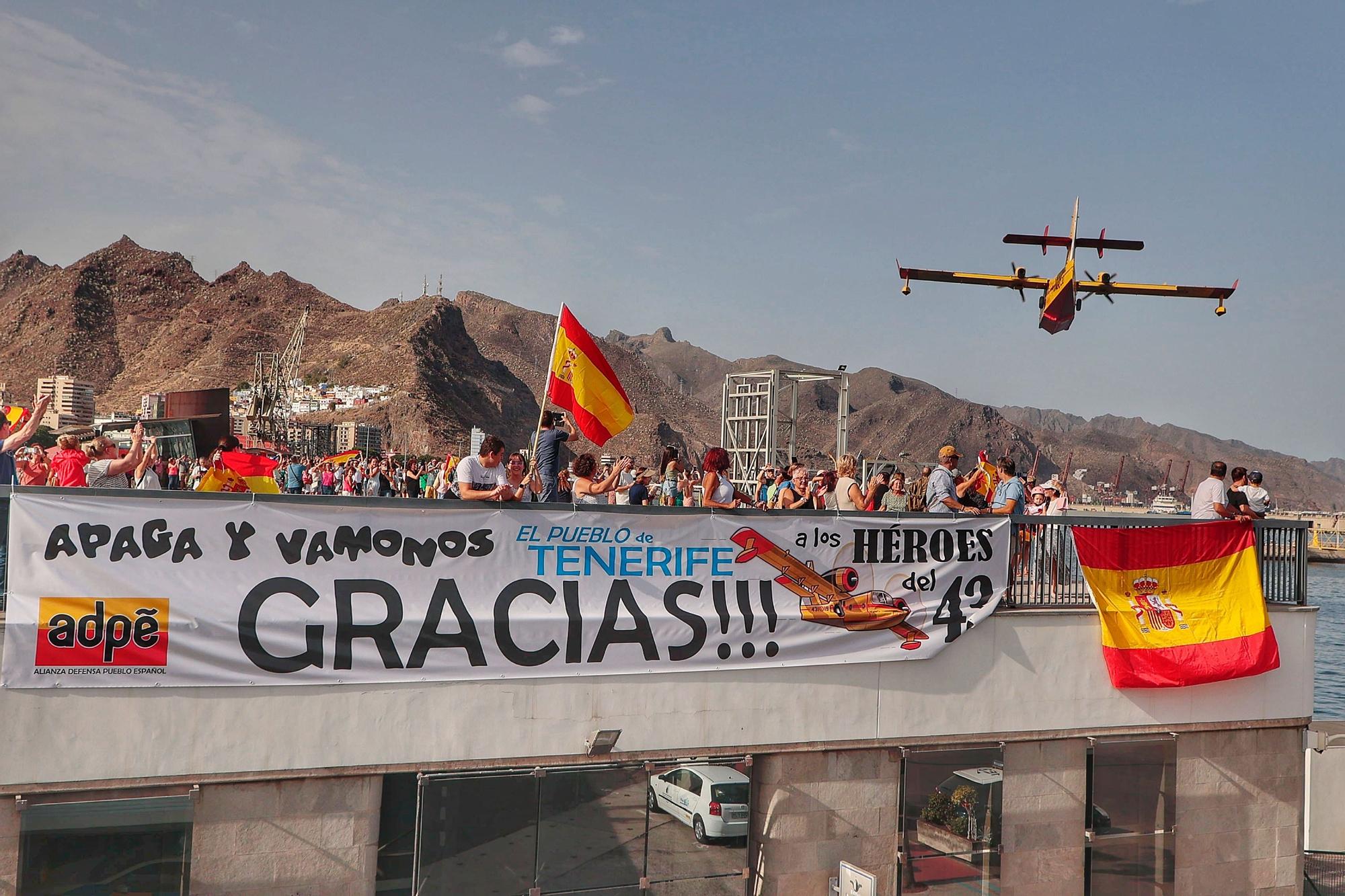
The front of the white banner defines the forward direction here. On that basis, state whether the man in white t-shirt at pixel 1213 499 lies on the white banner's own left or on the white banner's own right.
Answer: on the white banner's own left

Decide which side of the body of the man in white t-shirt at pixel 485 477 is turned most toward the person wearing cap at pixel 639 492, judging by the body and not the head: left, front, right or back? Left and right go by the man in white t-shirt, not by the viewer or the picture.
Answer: left

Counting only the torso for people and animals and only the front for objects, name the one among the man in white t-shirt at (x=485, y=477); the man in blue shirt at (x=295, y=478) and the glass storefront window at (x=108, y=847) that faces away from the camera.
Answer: the man in blue shirt

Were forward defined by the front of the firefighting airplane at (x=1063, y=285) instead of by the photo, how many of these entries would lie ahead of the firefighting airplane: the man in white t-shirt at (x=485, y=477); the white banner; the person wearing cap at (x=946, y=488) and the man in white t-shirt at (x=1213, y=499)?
4

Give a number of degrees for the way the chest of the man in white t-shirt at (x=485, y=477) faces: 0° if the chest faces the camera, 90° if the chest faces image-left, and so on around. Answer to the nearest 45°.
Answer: approximately 315°

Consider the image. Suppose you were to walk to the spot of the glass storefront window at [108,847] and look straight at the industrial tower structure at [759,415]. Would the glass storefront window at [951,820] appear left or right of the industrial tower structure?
right

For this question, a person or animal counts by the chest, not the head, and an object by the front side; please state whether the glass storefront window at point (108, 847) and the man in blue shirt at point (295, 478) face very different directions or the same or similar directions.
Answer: very different directions

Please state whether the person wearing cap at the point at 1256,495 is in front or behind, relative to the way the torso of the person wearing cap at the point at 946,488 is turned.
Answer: in front

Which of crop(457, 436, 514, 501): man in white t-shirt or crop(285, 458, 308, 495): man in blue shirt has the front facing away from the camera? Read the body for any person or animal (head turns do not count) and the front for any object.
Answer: the man in blue shirt

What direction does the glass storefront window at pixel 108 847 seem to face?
toward the camera

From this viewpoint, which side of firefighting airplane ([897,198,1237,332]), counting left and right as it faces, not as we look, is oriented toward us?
front

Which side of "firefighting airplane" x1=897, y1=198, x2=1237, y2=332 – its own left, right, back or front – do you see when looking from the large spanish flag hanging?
front
